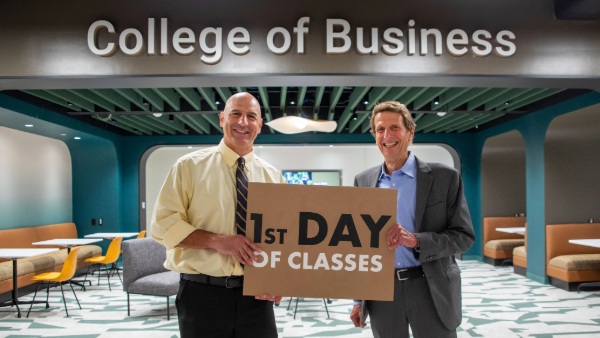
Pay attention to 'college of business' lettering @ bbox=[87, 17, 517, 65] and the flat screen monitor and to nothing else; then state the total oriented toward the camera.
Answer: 2

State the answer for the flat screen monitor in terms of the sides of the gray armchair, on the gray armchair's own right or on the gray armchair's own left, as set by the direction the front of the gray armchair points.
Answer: on the gray armchair's own left

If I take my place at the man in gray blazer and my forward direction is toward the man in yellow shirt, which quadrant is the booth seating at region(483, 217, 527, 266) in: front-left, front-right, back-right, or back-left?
back-right

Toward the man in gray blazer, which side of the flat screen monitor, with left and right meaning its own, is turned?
front

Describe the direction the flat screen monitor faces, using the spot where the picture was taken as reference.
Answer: facing the viewer

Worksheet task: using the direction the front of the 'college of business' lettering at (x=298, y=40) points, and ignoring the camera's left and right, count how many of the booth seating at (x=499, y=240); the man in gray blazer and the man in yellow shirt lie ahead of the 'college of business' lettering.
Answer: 2

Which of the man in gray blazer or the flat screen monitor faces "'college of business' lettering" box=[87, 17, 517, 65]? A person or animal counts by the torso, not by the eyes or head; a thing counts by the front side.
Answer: the flat screen monitor

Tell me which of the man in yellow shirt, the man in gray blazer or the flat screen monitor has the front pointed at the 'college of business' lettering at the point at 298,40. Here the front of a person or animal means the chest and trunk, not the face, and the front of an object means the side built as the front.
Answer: the flat screen monitor

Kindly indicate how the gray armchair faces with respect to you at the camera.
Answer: facing the viewer and to the right of the viewer

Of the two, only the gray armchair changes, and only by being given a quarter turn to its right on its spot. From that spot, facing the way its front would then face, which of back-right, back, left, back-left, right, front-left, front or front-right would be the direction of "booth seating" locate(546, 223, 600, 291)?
back-left

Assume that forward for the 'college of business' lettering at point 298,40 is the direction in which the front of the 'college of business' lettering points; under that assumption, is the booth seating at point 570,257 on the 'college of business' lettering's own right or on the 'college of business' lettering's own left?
on the 'college of business' lettering's own left

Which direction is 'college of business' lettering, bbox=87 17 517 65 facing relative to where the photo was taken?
toward the camera

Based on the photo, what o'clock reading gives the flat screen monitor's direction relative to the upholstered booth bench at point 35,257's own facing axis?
The flat screen monitor is roughly at 10 o'clock from the upholstered booth bench.

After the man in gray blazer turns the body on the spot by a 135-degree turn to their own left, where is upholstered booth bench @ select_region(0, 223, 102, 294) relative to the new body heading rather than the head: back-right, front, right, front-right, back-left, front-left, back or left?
back-left

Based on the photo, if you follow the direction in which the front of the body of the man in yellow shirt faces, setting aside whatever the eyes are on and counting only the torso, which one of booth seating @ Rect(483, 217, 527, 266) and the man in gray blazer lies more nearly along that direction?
the man in gray blazer

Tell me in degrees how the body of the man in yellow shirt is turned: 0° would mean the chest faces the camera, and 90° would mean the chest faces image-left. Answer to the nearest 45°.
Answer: approximately 315°

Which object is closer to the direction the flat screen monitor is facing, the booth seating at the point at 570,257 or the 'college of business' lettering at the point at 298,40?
the 'college of business' lettering
